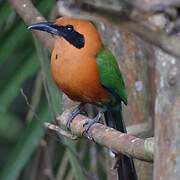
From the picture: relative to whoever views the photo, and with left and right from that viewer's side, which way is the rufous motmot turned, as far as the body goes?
facing the viewer and to the left of the viewer

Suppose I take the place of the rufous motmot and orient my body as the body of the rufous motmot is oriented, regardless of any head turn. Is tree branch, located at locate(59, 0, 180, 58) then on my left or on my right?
on my left
